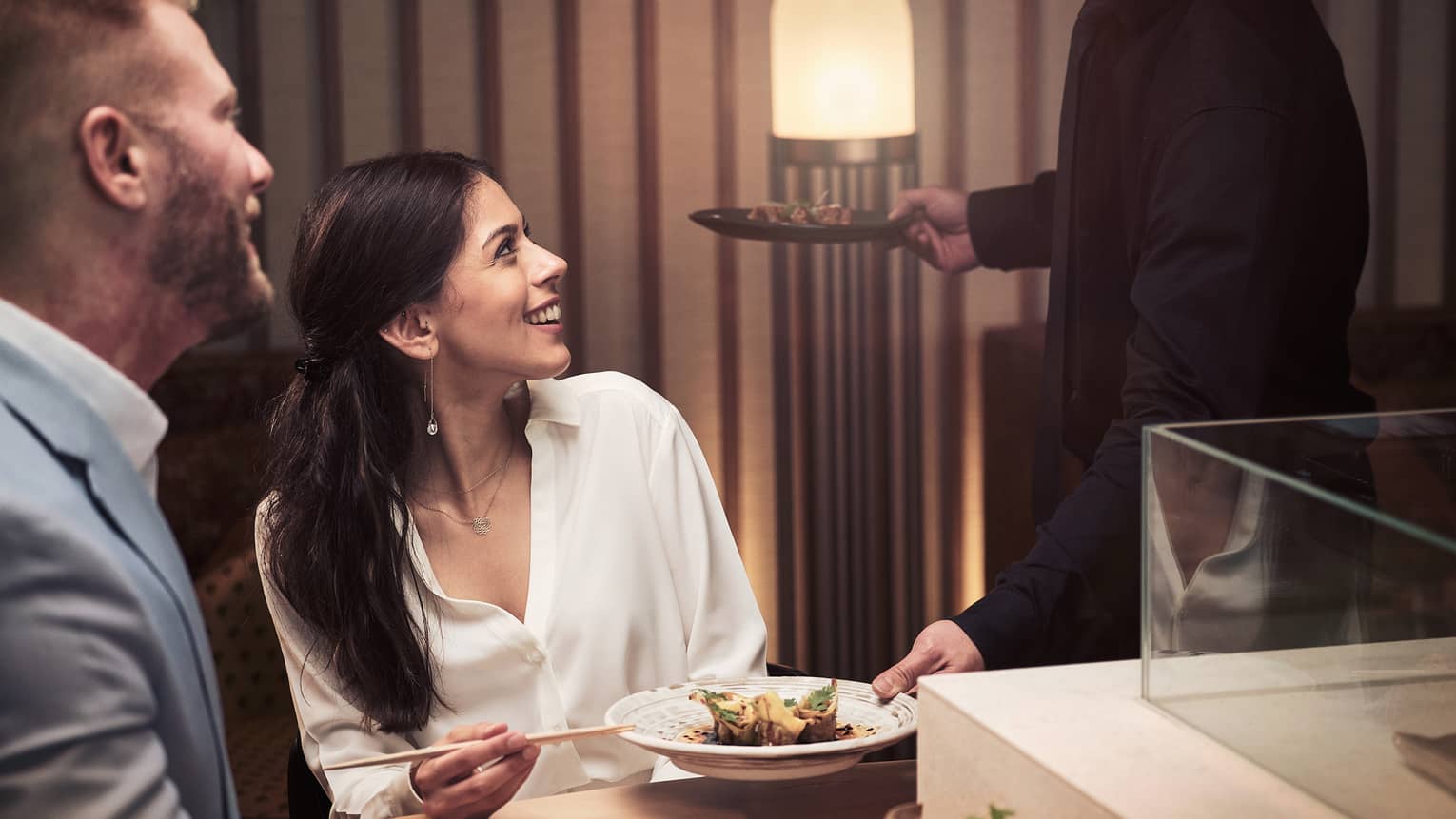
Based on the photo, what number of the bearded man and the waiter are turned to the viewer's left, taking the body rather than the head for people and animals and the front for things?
1

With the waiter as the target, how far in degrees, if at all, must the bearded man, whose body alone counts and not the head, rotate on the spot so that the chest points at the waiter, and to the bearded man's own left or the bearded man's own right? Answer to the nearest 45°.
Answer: approximately 45° to the bearded man's own left

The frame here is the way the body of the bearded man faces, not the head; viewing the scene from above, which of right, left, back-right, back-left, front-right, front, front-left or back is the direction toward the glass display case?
front

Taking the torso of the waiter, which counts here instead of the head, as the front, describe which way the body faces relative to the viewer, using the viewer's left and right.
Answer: facing to the left of the viewer

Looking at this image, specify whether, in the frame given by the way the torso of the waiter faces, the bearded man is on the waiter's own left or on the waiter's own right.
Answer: on the waiter's own left

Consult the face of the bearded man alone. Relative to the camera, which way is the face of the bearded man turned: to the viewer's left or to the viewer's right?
to the viewer's right

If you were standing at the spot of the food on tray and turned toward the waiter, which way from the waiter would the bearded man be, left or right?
right

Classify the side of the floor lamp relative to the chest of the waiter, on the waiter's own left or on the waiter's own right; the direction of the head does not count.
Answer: on the waiter's own right

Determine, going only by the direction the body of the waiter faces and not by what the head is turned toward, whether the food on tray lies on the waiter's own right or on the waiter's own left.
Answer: on the waiter's own right

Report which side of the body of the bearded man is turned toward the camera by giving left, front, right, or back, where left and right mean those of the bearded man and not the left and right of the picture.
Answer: right
